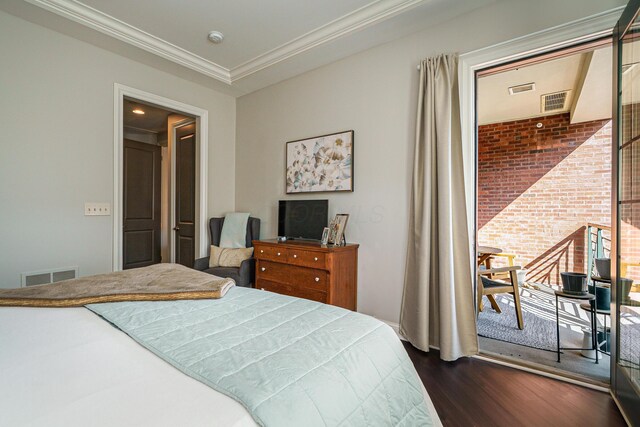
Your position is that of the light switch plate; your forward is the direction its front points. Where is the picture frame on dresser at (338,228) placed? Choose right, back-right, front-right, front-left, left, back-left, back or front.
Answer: front-left

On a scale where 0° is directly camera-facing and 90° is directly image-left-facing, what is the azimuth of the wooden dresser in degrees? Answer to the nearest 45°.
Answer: approximately 45°

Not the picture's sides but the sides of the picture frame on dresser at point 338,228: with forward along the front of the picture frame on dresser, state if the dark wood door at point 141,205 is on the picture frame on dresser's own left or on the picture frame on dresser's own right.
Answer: on the picture frame on dresser's own right

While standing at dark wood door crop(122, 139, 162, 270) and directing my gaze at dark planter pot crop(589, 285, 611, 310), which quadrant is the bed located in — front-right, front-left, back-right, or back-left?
front-right

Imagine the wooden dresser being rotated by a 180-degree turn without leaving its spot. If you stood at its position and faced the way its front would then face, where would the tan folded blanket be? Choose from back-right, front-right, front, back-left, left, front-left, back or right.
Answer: back

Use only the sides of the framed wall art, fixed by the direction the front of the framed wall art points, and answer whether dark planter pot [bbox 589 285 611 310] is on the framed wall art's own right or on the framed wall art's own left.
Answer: on the framed wall art's own left

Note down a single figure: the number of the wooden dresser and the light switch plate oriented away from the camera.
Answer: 0

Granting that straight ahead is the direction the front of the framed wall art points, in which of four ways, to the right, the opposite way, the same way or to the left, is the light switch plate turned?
to the left

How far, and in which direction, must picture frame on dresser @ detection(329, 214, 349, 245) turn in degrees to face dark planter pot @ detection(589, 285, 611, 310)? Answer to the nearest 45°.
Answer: approximately 135° to its left

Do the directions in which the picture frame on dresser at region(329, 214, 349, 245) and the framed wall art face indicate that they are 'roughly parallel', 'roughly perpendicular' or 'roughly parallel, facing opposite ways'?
roughly parallel

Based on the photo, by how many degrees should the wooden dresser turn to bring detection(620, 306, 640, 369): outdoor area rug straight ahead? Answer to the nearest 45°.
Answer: approximately 90° to its left

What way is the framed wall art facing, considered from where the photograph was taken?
facing the viewer and to the left of the viewer

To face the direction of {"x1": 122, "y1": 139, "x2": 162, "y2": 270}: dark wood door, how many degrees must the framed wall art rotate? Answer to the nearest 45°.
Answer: approximately 90° to its right

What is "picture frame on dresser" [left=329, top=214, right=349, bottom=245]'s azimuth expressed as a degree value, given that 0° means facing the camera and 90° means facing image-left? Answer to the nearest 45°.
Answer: approximately 45°

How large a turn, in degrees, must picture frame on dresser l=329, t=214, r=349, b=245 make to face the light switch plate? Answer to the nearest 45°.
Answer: approximately 45° to its right

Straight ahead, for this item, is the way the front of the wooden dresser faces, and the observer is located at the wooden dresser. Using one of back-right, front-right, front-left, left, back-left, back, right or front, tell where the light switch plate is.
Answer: front-right
